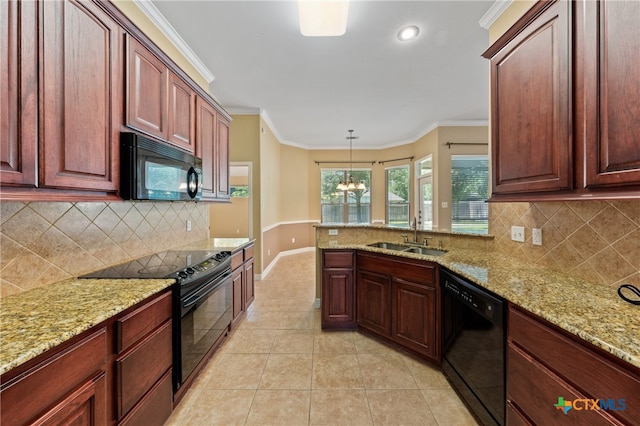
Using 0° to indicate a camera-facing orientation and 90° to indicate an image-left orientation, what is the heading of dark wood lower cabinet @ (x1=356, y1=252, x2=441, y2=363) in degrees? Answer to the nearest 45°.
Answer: approximately 45°

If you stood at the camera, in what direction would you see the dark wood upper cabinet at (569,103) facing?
facing the viewer and to the left of the viewer

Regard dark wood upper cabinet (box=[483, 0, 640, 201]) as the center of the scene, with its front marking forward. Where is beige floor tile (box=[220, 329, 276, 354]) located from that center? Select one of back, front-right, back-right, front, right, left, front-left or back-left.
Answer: front-right

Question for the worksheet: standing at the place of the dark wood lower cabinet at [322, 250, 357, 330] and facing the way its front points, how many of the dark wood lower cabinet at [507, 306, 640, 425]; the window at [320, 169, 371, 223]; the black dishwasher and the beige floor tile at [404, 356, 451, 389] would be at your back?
1

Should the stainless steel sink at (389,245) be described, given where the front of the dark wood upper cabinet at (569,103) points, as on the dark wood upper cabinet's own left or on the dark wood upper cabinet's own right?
on the dark wood upper cabinet's own right

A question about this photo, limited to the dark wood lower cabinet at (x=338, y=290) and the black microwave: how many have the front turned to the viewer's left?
0

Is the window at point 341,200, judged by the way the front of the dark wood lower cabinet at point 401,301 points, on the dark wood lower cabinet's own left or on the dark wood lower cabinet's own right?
on the dark wood lower cabinet's own right
